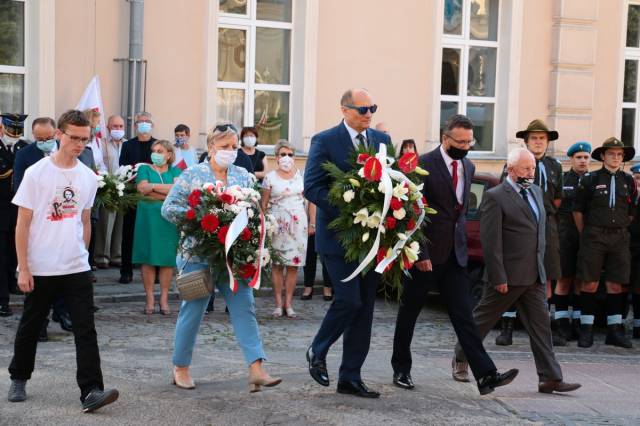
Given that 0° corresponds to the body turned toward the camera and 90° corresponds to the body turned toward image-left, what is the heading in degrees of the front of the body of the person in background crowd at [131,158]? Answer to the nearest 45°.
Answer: approximately 0°

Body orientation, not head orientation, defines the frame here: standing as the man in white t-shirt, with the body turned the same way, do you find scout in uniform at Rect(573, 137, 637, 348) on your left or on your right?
on your left

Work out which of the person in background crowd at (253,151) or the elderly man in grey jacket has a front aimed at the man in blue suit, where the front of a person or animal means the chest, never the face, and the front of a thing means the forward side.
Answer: the person in background crowd

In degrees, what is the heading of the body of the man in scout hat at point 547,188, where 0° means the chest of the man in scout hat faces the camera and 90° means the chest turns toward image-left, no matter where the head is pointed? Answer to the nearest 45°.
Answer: approximately 0°

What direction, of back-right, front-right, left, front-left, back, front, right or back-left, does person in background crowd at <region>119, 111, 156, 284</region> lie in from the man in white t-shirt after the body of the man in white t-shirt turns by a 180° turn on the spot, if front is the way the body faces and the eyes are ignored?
front-right

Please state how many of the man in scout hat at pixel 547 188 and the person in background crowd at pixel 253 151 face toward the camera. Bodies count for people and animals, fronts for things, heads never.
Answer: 2

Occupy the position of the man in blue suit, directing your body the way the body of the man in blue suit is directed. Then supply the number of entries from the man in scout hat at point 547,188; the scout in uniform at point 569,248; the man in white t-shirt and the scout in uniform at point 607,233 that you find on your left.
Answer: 3

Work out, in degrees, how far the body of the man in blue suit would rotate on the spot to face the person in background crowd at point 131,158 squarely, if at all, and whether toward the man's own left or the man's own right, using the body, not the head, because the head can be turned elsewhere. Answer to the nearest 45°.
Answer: approximately 180°

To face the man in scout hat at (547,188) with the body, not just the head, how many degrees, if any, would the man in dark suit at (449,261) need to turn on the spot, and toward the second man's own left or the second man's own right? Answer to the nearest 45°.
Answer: approximately 135° to the second man's own left
